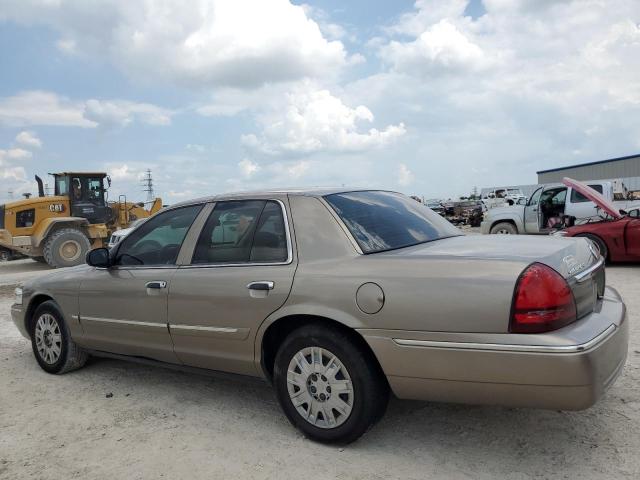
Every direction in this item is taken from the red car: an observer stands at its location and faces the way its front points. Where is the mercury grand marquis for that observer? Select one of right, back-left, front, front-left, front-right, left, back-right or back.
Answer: left

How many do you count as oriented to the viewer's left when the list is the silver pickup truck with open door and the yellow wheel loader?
1

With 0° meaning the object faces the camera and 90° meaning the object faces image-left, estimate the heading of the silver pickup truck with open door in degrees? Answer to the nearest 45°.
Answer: approximately 90°

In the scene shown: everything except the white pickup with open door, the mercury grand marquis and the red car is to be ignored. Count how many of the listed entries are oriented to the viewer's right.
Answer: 0

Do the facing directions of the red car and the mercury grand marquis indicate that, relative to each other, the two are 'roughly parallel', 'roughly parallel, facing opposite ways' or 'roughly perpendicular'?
roughly parallel

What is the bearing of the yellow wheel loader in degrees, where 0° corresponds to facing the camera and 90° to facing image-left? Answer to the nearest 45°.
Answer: approximately 270°

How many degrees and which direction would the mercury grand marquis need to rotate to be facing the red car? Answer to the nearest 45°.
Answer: approximately 90° to its right

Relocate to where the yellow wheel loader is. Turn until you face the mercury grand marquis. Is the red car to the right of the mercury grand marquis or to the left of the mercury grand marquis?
left

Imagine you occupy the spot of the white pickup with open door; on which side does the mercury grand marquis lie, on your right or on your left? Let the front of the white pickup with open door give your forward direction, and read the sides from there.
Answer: on your left

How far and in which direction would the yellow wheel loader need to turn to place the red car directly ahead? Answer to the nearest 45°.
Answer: approximately 45° to its right

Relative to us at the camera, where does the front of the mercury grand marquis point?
facing away from the viewer and to the left of the viewer

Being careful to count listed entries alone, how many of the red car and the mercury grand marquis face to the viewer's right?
0

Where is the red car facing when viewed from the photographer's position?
facing to the left of the viewer

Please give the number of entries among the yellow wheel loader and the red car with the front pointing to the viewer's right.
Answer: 1

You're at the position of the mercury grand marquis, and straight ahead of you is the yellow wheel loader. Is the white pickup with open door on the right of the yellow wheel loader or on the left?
right

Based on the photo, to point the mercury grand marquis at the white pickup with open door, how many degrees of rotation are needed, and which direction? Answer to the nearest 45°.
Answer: approximately 90° to its right

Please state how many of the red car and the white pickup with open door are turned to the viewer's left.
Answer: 2
